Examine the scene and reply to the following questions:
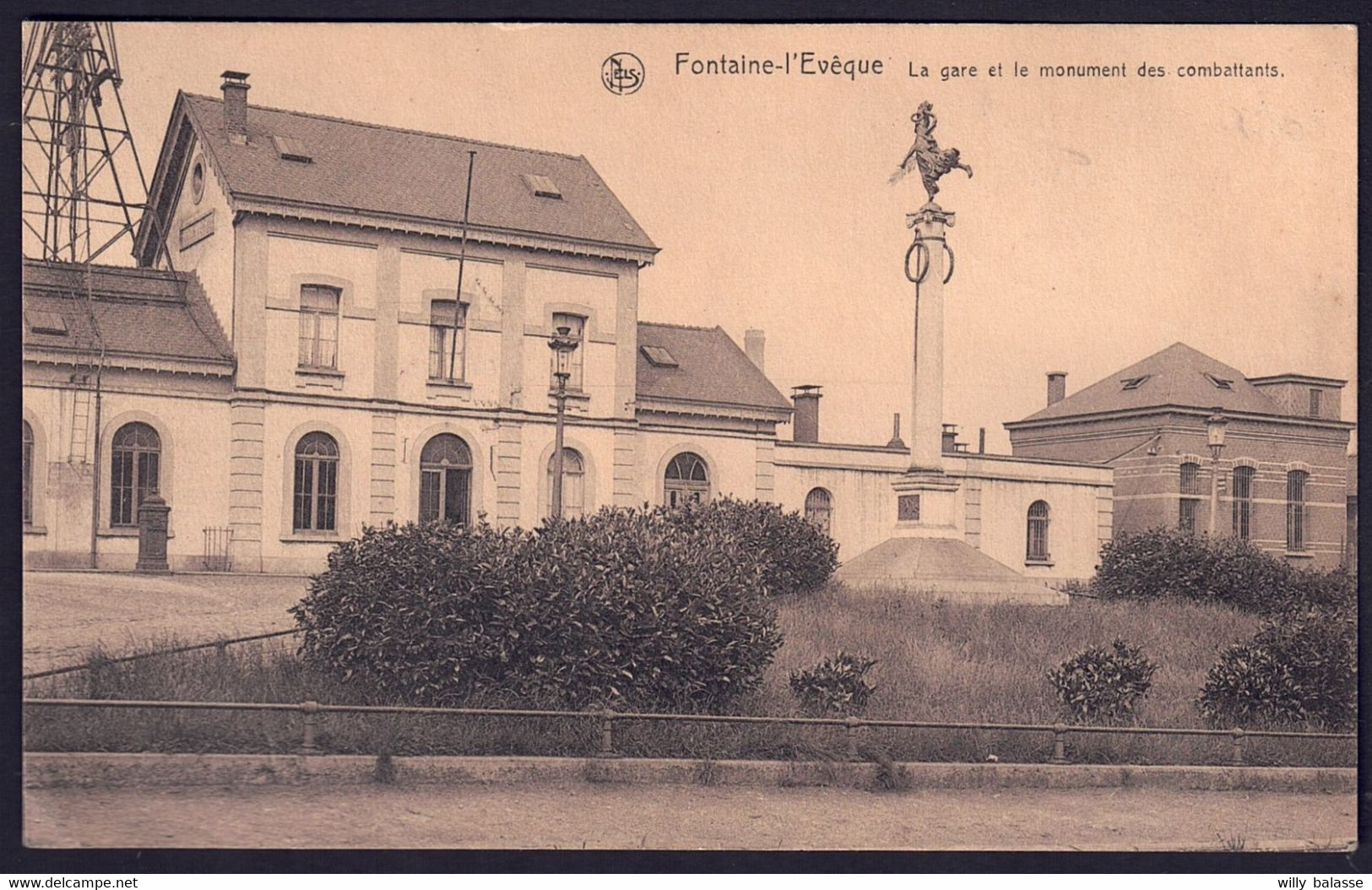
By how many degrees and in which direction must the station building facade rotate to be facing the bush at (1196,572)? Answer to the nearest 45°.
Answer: approximately 45° to its left

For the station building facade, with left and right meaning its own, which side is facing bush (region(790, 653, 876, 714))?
front

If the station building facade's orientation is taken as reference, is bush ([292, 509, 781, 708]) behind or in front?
in front

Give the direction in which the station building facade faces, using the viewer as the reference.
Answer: facing the viewer and to the right of the viewer

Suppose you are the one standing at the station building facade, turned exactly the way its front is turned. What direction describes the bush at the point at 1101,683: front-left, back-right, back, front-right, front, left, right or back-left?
front

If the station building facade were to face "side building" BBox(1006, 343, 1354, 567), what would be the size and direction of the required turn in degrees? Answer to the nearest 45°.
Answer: approximately 45° to its left

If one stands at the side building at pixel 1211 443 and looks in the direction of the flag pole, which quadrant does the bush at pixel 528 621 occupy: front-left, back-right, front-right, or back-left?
front-left

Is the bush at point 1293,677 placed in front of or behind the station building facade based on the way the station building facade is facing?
in front

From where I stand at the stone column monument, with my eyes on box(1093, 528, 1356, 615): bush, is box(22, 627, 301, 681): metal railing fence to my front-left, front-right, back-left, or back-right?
back-right

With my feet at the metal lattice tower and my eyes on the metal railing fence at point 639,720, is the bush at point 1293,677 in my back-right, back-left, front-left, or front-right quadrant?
front-left

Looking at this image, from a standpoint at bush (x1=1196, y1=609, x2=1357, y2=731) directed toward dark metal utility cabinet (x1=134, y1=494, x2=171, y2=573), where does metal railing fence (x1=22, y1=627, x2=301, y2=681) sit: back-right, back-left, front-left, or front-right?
front-left

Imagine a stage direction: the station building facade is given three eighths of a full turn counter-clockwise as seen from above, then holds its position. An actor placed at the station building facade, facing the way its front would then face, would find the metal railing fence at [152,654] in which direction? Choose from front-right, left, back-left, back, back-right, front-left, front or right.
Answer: back
